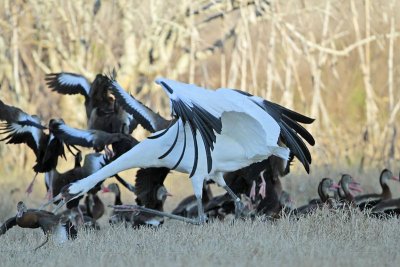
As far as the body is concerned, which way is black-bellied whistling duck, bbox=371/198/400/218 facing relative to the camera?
to the viewer's right

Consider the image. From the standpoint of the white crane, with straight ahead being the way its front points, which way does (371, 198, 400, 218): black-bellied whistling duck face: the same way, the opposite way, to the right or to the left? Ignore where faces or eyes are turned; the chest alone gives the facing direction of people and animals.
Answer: the opposite way

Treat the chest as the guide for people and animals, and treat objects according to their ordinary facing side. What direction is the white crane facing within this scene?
to the viewer's left

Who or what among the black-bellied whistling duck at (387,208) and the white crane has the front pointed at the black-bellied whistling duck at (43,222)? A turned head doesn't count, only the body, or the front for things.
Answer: the white crane

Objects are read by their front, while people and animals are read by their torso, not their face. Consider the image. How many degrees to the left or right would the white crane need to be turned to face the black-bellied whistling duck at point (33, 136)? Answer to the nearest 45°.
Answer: approximately 45° to its right
